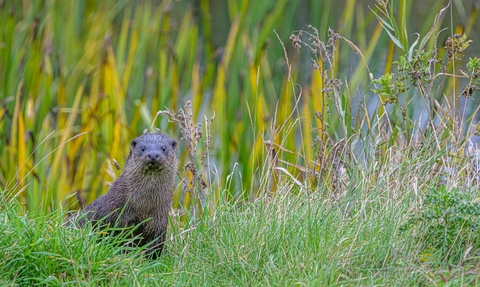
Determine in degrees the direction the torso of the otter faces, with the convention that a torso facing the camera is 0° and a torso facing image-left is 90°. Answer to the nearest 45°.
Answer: approximately 315°
